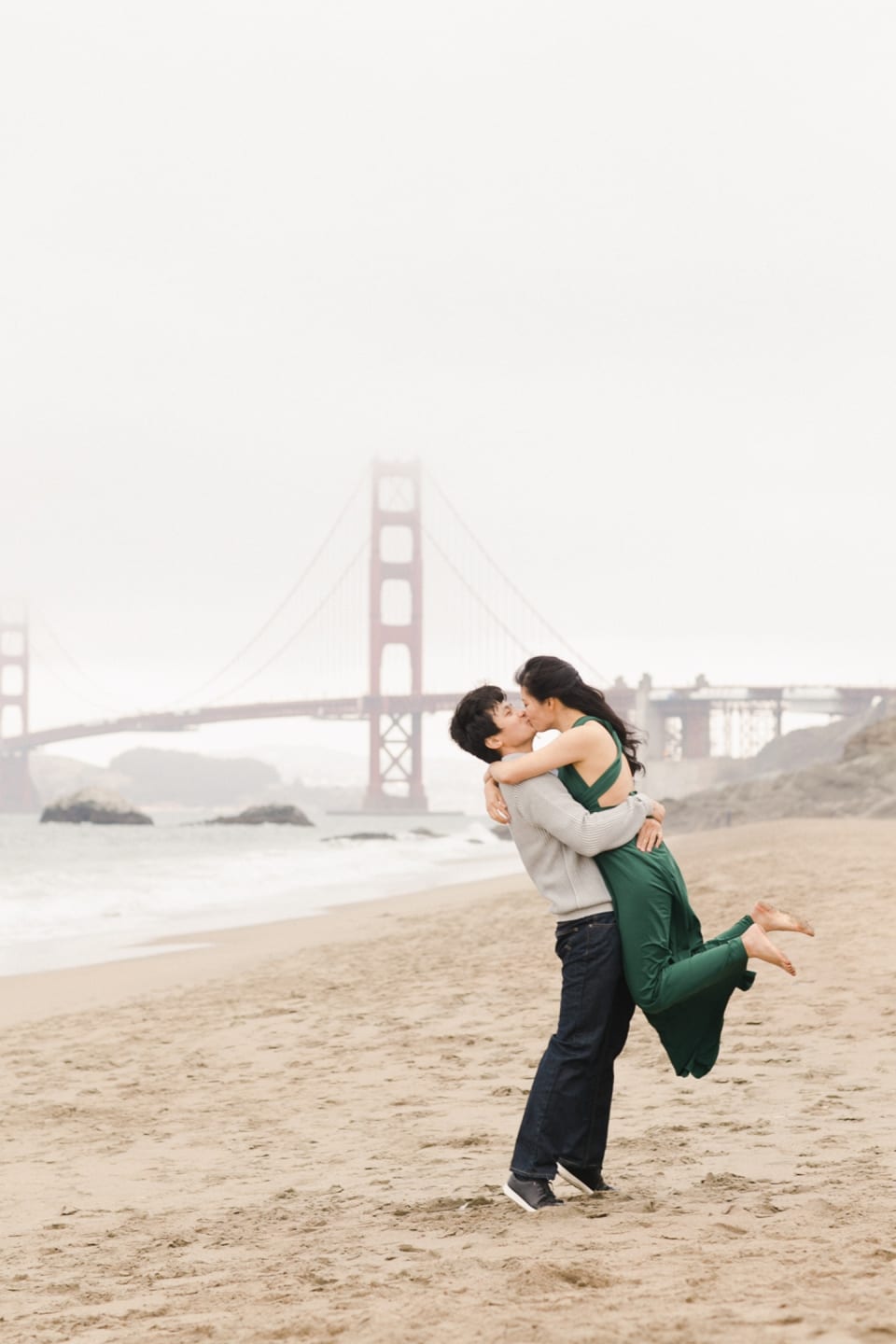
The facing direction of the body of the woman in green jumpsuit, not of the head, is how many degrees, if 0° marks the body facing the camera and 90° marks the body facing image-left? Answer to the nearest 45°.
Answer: approximately 90°
